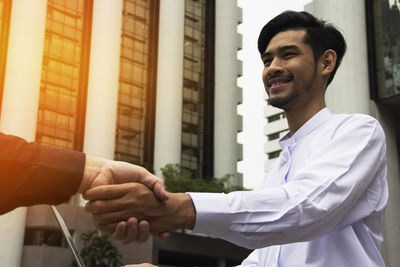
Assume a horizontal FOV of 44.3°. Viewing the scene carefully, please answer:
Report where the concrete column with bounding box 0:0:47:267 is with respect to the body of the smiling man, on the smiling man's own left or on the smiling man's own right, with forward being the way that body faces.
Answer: on the smiling man's own right

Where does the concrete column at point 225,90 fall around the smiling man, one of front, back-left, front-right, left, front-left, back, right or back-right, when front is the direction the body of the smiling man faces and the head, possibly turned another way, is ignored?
back-right

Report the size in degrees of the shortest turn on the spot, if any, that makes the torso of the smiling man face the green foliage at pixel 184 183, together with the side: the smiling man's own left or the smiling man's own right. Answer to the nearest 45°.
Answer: approximately 135° to the smiling man's own right

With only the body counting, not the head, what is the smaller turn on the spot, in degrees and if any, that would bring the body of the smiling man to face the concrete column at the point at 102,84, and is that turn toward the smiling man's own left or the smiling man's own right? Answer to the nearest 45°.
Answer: approximately 135° to the smiling man's own right

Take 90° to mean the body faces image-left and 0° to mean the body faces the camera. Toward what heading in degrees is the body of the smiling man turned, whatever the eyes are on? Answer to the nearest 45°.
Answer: approximately 45°

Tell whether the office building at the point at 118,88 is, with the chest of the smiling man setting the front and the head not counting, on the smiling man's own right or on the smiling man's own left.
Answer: on the smiling man's own right

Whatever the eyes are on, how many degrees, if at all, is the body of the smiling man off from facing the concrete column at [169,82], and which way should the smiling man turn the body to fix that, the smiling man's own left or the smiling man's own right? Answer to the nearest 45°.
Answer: approximately 135° to the smiling man's own right
